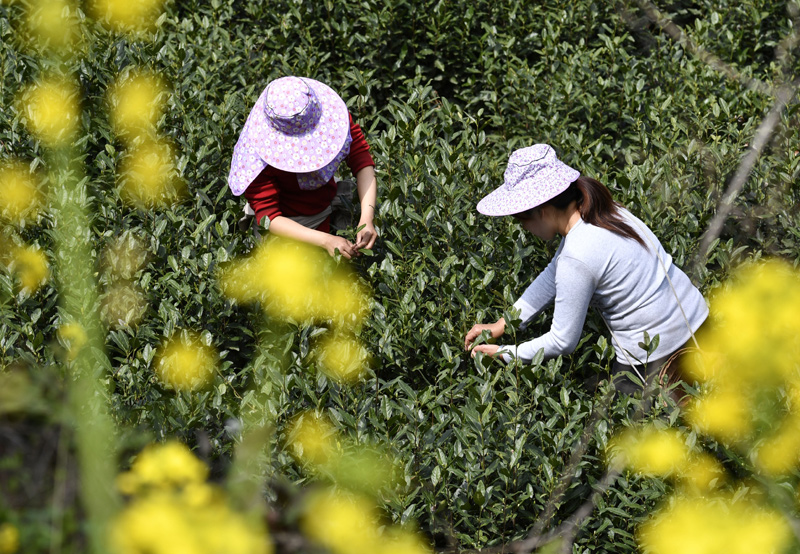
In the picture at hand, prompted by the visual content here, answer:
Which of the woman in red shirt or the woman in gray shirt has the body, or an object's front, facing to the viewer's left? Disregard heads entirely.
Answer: the woman in gray shirt

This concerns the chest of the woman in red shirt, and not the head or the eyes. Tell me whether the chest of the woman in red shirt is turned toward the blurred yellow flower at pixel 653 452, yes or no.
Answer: yes

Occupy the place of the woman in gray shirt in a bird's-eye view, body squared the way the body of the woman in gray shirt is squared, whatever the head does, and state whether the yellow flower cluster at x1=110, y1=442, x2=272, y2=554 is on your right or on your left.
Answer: on your left

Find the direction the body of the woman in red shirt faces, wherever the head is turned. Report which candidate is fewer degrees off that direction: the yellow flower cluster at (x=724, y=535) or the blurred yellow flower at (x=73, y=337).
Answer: the yellow flower cluster

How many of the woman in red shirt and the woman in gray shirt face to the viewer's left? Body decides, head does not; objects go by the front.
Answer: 1

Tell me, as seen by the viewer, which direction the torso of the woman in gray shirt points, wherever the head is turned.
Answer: to the viewer's left

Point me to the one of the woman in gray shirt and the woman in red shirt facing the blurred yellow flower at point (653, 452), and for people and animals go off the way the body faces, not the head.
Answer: the woman in red shirt

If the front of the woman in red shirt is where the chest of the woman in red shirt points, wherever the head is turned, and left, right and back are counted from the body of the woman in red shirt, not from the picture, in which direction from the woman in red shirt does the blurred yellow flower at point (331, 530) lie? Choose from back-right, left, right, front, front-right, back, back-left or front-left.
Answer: front-right

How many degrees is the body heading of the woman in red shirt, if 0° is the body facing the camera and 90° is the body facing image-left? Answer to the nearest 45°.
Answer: approximately 315°

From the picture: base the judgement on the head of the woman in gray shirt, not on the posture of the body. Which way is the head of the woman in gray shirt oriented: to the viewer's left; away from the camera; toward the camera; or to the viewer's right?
to the viewer's left
